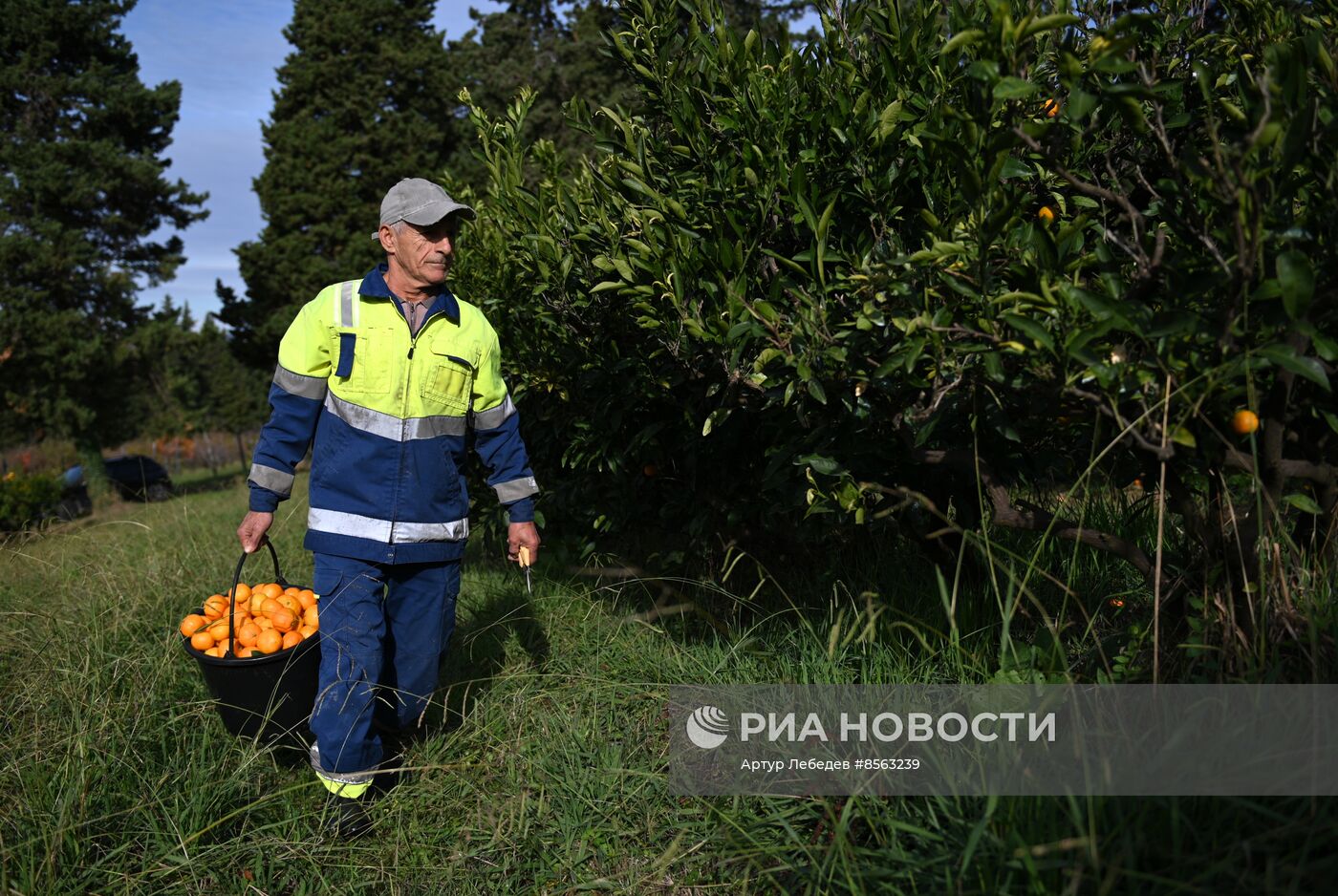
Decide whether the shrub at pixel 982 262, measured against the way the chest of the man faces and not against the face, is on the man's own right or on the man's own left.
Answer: on the man's own left

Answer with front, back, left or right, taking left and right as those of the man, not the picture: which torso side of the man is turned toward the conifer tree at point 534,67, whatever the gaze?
back

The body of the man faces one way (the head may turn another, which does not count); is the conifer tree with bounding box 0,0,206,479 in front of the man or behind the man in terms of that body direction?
behind

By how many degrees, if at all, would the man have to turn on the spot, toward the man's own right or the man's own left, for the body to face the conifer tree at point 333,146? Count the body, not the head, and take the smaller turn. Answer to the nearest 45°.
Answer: approximately 180°

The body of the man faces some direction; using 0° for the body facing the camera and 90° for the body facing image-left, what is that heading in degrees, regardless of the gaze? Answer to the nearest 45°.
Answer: approximately 0°

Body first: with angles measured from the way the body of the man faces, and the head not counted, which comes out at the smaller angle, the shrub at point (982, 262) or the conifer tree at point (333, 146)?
the shrub

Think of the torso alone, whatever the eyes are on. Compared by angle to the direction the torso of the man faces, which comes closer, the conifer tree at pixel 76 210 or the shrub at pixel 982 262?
the shrub
